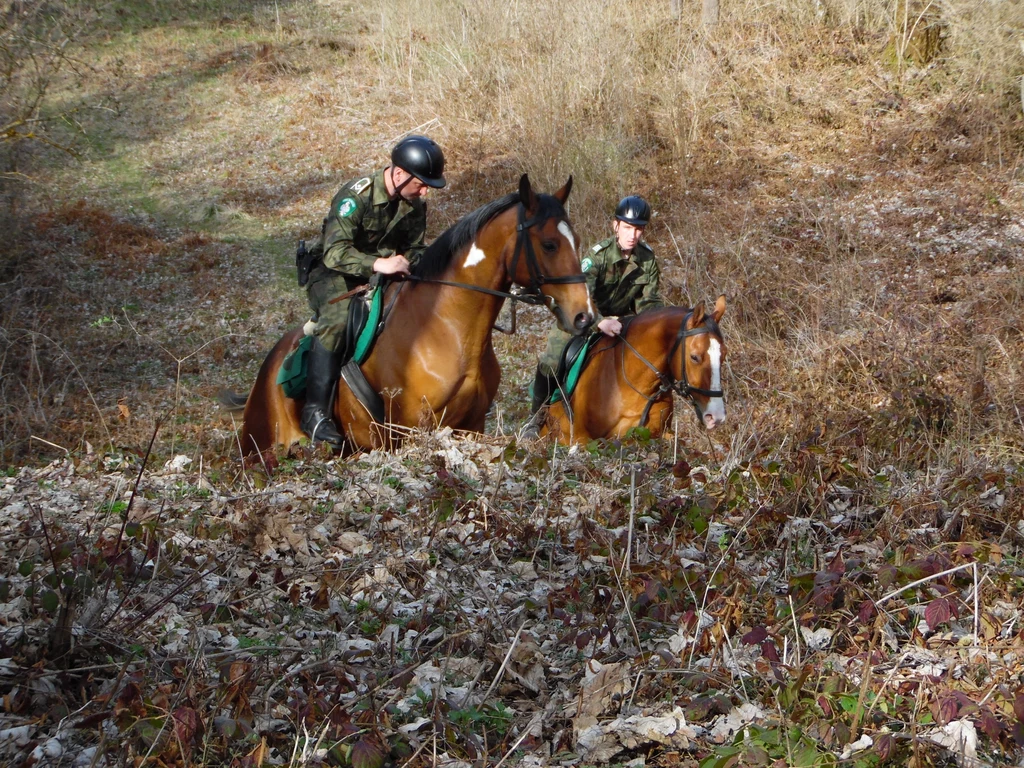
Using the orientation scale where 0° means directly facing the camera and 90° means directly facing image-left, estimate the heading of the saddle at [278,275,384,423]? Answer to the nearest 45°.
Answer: approximately 315°

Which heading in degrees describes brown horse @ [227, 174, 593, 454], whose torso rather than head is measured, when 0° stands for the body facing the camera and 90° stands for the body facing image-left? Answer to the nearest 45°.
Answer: approximately 315°

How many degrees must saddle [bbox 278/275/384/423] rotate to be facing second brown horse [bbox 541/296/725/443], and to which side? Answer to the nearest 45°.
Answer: approximately 45° to its left

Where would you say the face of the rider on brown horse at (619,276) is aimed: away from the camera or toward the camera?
toward the camera

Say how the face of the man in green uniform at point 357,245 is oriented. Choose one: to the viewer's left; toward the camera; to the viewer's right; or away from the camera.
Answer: to the viewer's right

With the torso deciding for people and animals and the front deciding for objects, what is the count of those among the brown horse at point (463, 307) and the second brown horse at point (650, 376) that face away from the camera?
0

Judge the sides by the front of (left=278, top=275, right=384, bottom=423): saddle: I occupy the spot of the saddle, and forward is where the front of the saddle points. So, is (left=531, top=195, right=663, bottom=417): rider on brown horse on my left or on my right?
on my left

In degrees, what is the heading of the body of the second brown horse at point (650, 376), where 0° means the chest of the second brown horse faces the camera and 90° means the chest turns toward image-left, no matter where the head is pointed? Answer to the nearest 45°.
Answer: approximately 315°

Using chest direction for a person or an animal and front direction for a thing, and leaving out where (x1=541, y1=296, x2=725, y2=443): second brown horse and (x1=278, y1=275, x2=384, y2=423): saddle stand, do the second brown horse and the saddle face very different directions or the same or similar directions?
same or similar directions
